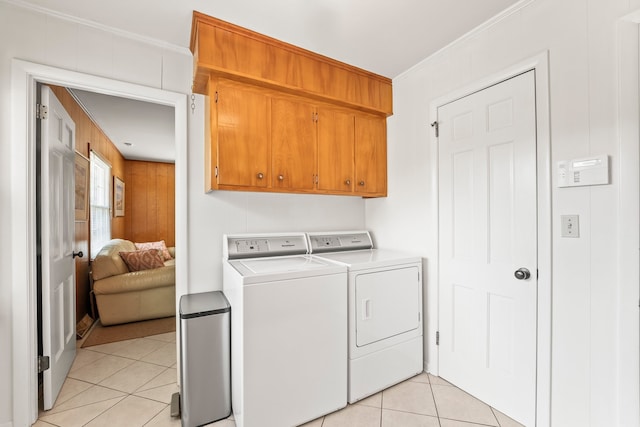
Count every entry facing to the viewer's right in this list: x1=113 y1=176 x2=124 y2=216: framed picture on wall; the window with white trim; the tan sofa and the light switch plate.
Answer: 3

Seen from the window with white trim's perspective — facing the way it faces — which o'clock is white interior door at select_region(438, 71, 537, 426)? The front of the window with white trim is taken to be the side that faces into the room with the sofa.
The white interior door is roughly at 2 o'clock from the window with white trim.

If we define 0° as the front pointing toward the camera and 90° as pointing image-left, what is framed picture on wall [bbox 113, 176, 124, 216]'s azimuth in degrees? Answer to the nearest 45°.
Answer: approximately 270°

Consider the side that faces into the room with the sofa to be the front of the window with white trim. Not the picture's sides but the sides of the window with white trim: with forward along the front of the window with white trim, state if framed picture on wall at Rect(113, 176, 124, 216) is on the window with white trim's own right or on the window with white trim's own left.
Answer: on the window with white trim's own left

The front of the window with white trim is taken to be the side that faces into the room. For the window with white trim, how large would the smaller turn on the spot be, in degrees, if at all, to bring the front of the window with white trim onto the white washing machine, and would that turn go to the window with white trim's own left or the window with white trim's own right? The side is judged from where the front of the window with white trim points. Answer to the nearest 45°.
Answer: approximately 90° to the window with white trim's own right

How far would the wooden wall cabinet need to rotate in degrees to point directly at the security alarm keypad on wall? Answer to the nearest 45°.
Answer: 0° — it already faces it

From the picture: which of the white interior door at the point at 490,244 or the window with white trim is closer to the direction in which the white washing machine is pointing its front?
the white interior door

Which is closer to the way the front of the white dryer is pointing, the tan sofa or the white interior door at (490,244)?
the white interior door

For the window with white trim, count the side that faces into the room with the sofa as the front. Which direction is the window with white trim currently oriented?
to the viewer's right

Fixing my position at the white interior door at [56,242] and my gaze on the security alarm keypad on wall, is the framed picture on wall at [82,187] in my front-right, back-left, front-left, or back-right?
back-left

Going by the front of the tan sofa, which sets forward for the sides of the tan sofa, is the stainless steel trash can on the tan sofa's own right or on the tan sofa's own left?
on the tan sofa's own right
